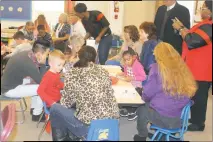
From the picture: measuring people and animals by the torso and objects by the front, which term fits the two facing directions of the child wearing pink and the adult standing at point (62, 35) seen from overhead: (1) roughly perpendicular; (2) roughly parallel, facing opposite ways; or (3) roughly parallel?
roughly parallel

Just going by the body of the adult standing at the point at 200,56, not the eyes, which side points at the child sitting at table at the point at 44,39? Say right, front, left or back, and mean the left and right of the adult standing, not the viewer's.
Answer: front

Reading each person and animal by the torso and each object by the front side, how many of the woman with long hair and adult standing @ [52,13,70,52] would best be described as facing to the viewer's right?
0

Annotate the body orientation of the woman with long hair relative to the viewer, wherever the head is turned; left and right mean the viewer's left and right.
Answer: facing away from the viewer and to the left of the viewer

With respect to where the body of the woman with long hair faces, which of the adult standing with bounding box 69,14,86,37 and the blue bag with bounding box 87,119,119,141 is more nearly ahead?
the adult standing

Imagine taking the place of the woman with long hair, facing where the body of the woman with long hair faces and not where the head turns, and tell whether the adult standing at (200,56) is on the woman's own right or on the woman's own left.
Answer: on the woman's own right

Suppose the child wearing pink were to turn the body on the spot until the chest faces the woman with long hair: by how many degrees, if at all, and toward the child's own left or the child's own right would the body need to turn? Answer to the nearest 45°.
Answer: approximately 45° to the child's own left

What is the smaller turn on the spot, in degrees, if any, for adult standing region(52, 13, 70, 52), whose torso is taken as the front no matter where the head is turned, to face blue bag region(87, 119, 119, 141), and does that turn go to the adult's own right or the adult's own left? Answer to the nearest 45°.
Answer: approximately 45° to the adult's own left

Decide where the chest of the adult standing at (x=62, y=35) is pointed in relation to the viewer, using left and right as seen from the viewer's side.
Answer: facing the viewer and to the left of the viewer

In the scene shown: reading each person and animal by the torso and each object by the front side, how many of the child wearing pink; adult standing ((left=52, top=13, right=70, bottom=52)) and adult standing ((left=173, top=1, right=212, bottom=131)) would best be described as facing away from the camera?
0

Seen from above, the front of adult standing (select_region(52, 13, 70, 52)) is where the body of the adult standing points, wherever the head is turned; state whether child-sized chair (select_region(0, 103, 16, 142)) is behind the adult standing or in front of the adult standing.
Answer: in front

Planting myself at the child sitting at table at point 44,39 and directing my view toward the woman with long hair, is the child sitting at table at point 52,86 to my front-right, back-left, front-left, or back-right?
front-right

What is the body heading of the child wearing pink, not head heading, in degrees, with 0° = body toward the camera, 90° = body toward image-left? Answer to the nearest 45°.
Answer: approximately 45°

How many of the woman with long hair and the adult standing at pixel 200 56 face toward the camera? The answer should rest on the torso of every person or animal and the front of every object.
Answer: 0

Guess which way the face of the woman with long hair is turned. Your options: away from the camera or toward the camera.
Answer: away from the camera

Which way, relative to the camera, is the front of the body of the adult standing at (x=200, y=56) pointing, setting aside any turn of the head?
to the viewer's left
